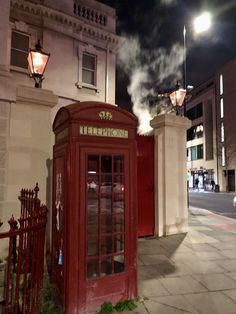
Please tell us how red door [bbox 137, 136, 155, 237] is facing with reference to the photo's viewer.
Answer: facing the viewer

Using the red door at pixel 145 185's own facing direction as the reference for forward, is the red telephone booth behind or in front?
in front

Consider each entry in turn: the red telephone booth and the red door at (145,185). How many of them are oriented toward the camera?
2

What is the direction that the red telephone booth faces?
toward the camera

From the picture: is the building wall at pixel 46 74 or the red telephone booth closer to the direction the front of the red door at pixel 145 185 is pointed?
the red telephone booth

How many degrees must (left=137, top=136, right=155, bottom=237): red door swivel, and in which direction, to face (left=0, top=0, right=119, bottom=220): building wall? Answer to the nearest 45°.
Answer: approximately 135° to its right

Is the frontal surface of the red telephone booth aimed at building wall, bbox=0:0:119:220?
no

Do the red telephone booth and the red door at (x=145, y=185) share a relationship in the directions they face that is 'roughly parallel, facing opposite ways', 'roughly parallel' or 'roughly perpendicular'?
roughly parallel

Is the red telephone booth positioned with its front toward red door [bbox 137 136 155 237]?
no
